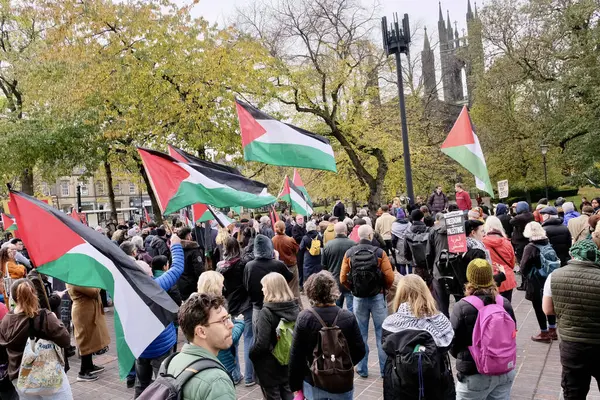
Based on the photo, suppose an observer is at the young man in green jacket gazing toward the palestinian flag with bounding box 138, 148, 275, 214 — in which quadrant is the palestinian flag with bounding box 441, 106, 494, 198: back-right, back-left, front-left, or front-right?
front-right

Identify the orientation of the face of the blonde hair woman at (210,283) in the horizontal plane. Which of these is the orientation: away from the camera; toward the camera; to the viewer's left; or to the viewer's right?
away from the camera

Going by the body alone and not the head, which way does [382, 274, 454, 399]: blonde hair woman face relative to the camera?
away from the camera

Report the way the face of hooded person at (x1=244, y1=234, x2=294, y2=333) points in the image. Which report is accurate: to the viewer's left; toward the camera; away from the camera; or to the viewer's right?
away from the camera

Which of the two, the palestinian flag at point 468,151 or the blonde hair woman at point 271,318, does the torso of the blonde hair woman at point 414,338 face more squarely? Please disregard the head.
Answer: the palestinian flag

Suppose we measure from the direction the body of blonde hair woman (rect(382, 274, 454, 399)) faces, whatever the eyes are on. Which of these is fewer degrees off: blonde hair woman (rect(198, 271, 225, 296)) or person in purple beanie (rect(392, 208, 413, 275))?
the person in purple beanie

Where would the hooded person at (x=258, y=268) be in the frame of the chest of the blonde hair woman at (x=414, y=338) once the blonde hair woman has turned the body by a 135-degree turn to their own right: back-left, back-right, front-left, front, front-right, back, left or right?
back

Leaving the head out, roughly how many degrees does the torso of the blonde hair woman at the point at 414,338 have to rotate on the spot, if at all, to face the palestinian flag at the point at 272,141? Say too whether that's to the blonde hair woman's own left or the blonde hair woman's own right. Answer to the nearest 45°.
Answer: approximately 45° to the blonde hair woman's own left

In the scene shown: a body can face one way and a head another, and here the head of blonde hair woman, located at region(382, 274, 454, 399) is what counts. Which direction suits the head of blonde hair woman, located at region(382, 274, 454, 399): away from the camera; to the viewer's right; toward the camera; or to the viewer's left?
away from the camera

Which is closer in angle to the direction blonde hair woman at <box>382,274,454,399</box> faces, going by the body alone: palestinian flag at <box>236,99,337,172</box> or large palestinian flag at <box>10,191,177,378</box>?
the palestinian flag

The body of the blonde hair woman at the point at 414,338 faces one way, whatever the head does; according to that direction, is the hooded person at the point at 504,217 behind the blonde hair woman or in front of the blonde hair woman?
in front

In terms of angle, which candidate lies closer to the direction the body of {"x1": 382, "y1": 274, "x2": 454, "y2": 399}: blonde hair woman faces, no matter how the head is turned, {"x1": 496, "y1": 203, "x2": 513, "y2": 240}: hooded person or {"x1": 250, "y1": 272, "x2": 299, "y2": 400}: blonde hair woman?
the hooded person

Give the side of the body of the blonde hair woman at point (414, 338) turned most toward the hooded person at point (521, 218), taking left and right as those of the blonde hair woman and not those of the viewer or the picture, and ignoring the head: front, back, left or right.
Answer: front

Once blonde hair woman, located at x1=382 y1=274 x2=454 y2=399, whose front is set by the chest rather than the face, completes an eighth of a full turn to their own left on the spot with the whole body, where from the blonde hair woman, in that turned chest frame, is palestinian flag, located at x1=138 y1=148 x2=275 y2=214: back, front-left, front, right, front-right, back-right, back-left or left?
front

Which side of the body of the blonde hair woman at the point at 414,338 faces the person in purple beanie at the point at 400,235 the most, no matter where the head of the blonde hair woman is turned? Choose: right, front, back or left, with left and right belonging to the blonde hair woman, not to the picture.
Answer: front

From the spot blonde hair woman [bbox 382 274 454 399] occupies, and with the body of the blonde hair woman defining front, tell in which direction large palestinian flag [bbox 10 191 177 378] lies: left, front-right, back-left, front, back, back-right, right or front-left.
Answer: left
